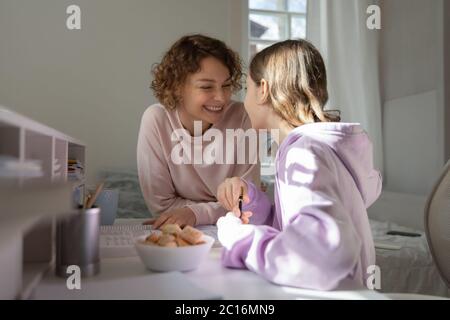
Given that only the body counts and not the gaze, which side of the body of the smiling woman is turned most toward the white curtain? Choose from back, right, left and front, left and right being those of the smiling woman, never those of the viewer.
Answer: left

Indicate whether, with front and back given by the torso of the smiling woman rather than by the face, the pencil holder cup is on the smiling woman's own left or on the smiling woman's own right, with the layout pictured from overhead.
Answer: on the smiling woman's own right

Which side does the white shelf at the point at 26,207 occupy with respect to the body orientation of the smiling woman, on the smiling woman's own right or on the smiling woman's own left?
on the smiling woman's own right

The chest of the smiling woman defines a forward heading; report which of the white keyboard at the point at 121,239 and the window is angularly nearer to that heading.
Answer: the white keyboard

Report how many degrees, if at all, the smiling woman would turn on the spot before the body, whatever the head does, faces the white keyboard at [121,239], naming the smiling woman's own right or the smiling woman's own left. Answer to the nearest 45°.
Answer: approximately 45° to the smiling woman's own right

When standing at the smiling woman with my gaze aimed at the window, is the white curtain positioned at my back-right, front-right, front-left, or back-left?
front-right

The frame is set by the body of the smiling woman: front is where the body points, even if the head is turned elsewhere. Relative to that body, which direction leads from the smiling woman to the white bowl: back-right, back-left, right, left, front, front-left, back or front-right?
front-right

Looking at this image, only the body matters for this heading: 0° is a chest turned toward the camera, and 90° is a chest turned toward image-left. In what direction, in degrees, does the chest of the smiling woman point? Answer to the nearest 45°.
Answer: approximately 315°

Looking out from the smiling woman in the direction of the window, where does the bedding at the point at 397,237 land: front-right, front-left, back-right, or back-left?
front-right

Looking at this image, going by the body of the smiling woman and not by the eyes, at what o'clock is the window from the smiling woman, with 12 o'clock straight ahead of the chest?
The window is roughly at 8 o'clock from the smiling woman.

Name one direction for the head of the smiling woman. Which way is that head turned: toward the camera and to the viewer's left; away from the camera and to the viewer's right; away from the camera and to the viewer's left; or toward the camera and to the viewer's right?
toward the camera and to the viewer's right
